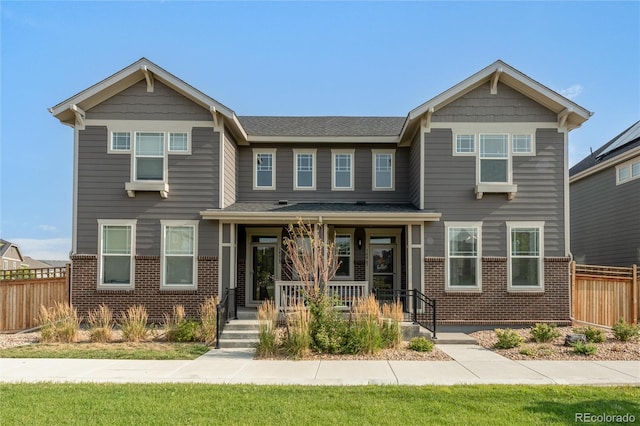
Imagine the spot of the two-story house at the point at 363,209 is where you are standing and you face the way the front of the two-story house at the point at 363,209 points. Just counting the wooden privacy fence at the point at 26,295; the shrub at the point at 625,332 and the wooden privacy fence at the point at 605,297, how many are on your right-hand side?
1

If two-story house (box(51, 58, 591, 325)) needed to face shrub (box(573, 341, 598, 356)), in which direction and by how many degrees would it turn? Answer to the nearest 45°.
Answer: approximately 45° to its left

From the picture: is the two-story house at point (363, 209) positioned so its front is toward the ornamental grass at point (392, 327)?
yes

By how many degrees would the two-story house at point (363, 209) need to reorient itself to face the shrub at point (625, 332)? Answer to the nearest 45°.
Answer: approximately 45° to its left

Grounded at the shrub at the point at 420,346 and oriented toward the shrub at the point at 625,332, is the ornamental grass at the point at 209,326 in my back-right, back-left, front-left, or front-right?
back-left

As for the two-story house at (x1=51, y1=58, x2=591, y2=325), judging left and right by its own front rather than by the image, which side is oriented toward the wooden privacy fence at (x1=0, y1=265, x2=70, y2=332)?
right

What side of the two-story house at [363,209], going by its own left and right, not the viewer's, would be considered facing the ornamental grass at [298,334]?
front

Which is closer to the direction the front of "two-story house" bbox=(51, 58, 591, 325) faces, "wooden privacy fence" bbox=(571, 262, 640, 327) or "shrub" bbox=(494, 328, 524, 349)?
the shrub

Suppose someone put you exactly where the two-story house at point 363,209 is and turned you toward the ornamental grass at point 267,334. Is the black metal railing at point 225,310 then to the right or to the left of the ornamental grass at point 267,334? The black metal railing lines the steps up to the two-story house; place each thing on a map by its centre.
right

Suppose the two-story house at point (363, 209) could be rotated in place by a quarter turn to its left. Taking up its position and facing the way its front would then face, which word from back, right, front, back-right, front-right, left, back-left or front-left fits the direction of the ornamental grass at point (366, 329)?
right

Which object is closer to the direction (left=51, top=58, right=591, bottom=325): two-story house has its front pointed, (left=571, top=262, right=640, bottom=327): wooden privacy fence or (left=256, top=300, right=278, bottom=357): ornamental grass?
the ornamental grass

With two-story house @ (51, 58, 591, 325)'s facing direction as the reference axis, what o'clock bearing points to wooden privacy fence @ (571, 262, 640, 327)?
The wooden privacy fence is roughly at 9 o'clock from the two-story house.

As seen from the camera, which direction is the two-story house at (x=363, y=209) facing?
toward the camera
